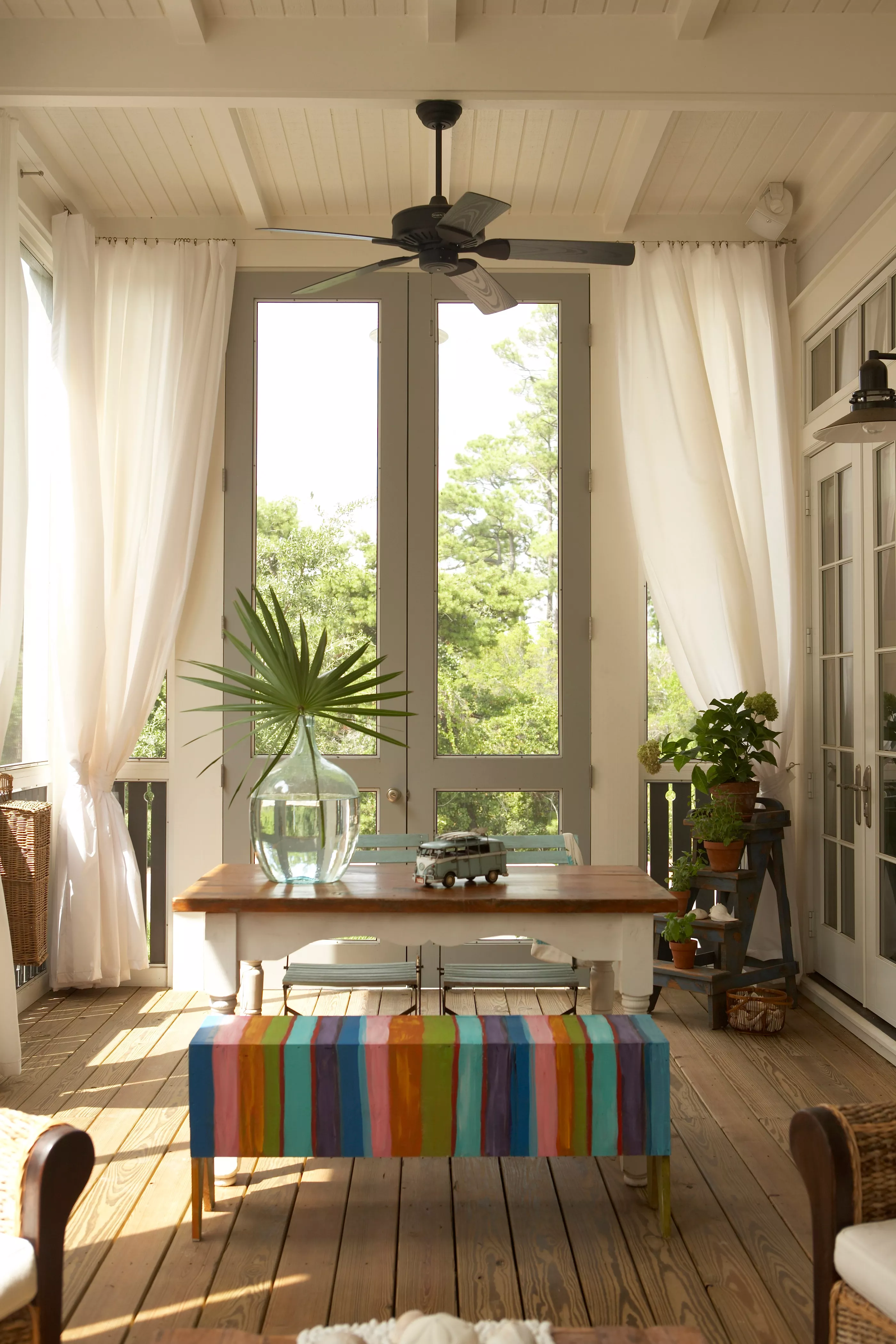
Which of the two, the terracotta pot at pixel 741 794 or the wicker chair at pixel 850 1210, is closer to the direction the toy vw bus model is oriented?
the wicker chair

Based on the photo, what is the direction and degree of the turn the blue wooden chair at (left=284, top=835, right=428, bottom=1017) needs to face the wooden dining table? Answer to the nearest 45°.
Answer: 0° — it already faces it

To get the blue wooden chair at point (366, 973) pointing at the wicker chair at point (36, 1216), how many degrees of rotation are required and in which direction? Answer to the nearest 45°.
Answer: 0° — it already faces it

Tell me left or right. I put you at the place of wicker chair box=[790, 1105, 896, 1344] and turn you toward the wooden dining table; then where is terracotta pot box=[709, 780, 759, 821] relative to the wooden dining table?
right

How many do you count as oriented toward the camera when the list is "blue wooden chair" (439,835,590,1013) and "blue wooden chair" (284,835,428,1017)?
2

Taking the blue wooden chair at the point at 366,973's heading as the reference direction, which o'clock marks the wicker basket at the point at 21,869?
The wicker basket is roughly at 4 o'clock from the blue wooden chair.
